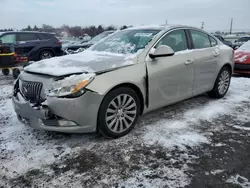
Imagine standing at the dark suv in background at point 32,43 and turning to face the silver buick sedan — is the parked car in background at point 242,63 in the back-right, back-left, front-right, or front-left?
front-left

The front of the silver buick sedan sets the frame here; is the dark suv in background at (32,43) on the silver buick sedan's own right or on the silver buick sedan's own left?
on the silver buick sedan's own right

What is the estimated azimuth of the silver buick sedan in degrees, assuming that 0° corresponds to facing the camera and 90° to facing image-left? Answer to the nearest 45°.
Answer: approximately 45°

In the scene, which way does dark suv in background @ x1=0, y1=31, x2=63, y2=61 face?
to the viewer's left
